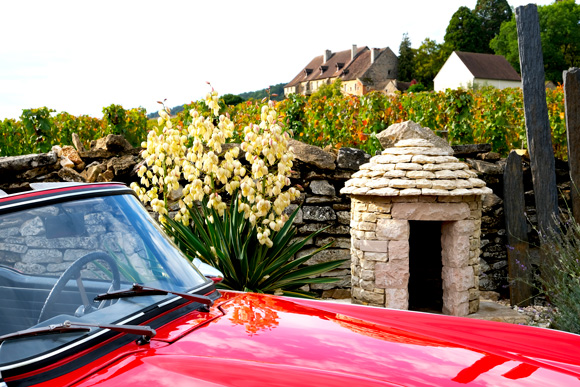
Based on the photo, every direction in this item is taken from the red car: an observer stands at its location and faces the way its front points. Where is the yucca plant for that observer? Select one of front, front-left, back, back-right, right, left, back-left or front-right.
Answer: back-left

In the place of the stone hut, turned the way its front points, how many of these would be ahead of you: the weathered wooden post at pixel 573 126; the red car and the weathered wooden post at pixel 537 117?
1

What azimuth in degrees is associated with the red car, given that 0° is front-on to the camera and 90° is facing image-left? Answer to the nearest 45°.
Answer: approximately 315°

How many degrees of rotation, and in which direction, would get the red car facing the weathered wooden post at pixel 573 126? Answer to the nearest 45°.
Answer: approximately 90° to its left

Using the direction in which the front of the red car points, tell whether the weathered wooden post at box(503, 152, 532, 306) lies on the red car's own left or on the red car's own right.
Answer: on the red car's own left

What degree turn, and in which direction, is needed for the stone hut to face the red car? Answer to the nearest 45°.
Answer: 0° — it already faces it

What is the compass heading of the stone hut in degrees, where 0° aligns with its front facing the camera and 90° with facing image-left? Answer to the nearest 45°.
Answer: approximately 0°

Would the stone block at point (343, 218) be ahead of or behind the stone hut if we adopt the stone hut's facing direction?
behind

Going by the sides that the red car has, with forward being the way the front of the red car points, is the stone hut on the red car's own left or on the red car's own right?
on the red car's own left

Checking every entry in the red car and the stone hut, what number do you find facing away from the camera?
0
